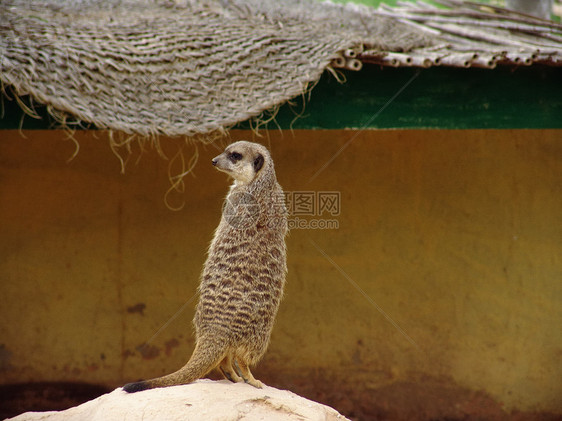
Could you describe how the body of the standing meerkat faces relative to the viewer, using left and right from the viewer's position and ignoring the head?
facing away from the viewer and to the right of the viewer

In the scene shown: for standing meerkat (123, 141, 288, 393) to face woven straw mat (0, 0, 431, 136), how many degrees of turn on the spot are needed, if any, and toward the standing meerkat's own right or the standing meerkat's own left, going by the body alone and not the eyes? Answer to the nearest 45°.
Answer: approximately 45° to the standing meerkat's own left
